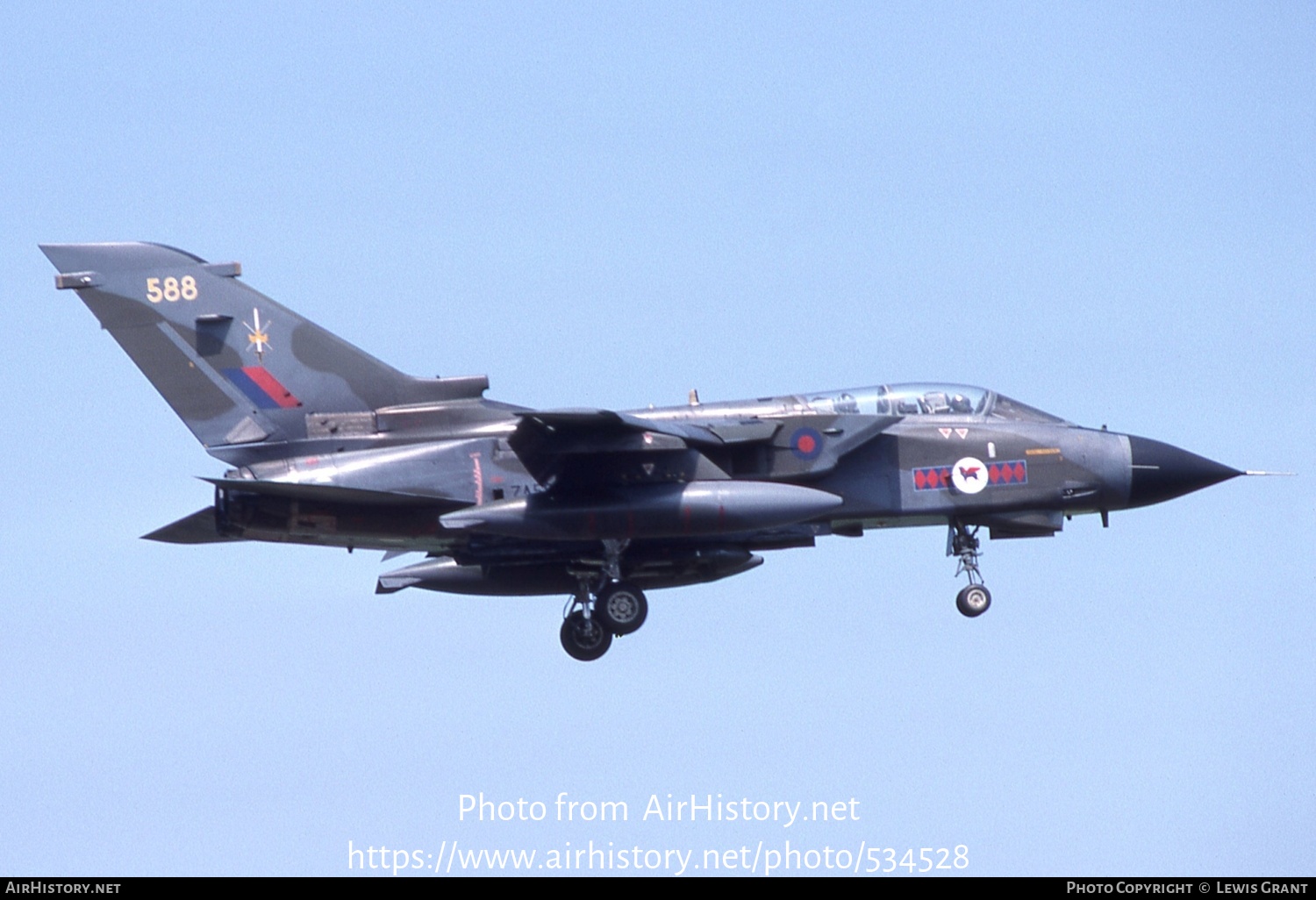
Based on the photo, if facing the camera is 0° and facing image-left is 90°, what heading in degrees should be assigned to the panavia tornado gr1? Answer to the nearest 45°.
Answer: approximately 270°
